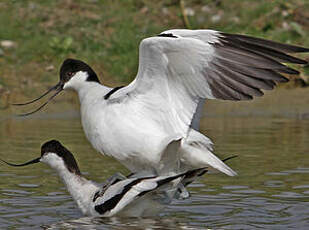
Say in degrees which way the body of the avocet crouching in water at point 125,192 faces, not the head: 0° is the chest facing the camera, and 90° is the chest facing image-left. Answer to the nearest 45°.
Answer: approximately 90°

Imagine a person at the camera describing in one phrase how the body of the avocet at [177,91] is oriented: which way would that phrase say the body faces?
to the viewer's left
